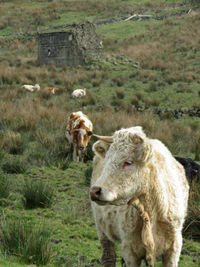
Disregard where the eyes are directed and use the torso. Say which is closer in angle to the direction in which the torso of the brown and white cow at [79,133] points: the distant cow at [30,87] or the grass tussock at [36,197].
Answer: the grass tussock

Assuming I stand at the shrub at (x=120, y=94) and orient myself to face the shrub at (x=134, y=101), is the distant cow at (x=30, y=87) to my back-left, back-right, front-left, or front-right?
back-right

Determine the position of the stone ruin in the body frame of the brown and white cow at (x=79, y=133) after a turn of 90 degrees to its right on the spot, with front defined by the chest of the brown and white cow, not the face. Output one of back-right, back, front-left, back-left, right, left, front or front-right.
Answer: right

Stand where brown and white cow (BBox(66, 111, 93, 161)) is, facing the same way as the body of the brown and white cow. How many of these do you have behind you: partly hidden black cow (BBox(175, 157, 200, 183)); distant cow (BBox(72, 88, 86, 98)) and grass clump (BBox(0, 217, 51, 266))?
1

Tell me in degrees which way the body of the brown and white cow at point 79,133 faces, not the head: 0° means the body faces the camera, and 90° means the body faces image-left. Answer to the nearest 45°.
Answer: approximately 0°

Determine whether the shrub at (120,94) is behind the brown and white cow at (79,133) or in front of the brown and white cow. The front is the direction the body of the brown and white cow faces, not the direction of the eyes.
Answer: behind

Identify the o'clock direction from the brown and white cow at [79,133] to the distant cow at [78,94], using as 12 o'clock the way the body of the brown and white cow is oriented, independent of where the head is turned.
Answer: The distant cow is roughly at 6 o'clock from the brown and white cow.

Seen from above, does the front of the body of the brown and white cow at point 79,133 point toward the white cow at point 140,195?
yes

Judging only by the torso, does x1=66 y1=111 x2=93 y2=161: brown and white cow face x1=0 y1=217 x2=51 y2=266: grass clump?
yes

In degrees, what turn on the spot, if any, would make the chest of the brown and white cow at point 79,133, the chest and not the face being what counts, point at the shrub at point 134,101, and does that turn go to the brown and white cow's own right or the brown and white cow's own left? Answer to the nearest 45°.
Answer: approximately 180°

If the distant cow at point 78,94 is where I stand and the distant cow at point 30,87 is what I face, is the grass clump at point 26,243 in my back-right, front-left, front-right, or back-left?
back-left

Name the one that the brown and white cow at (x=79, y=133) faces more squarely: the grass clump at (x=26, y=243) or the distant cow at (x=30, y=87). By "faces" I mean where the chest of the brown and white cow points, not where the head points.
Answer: the grass clump

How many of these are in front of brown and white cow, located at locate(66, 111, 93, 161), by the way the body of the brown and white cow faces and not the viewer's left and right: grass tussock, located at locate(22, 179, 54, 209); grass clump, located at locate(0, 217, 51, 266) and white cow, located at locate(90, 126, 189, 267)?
3

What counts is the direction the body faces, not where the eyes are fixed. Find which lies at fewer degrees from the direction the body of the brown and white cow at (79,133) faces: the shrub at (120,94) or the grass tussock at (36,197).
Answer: the grass tussock
